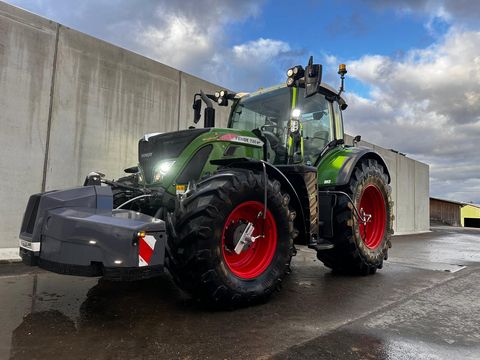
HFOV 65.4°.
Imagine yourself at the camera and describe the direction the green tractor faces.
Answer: facing the viewer and to the left of the viewer
